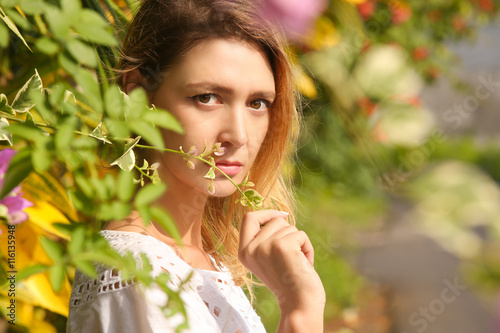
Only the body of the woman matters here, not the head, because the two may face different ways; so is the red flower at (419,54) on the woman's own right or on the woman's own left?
on the woman's own left

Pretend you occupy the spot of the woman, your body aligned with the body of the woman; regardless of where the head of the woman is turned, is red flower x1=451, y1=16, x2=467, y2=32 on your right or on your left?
on your left

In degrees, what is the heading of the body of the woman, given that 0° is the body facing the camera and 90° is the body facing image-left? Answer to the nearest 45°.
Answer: approximately 315°
